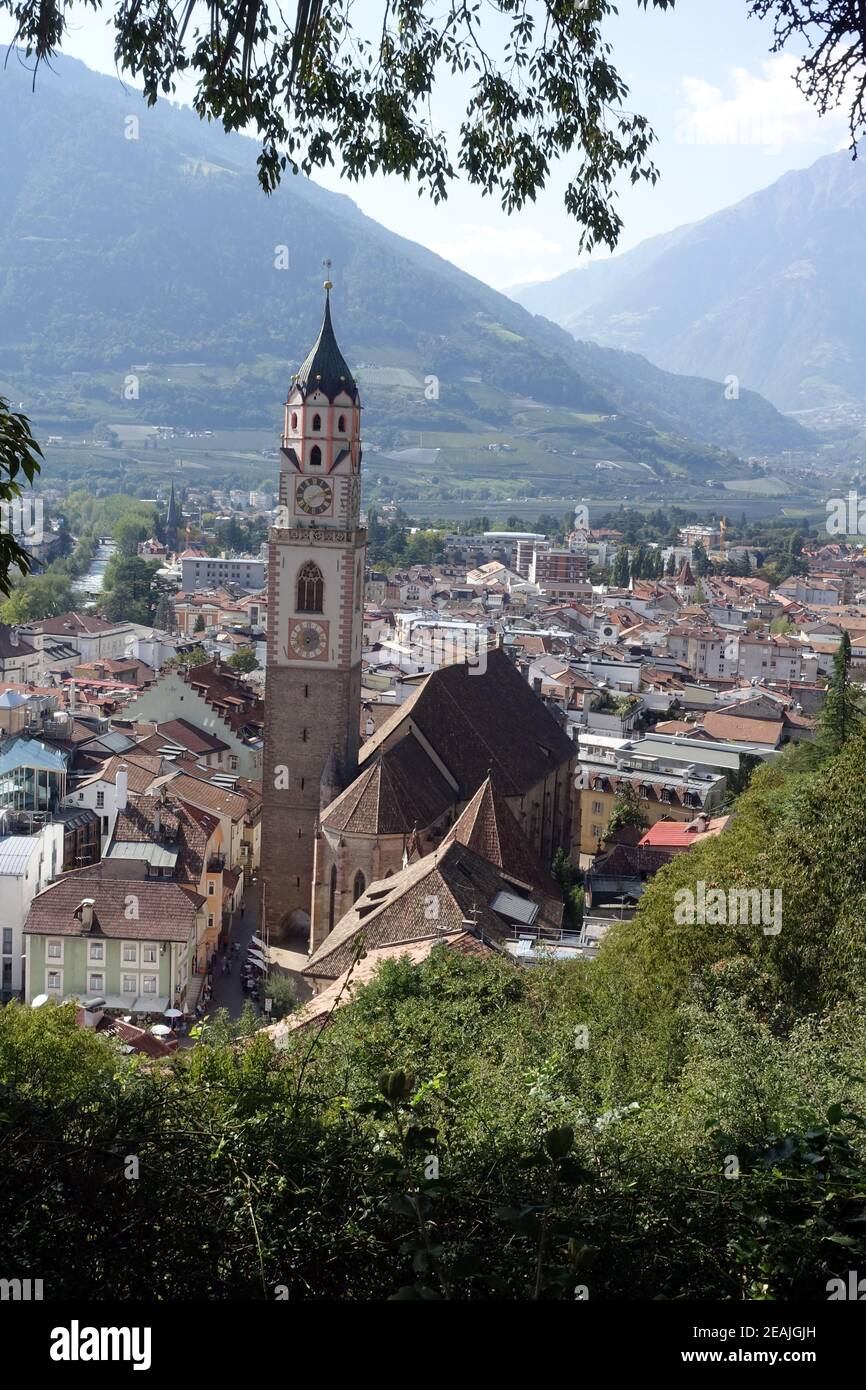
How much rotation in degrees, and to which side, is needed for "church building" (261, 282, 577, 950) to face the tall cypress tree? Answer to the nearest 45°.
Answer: approximately 45° to its right

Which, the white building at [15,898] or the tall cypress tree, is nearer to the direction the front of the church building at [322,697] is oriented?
the tall cypress tree

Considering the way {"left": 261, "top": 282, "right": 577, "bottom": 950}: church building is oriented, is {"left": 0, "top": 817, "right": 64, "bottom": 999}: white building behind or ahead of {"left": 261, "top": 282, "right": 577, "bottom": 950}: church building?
behind
